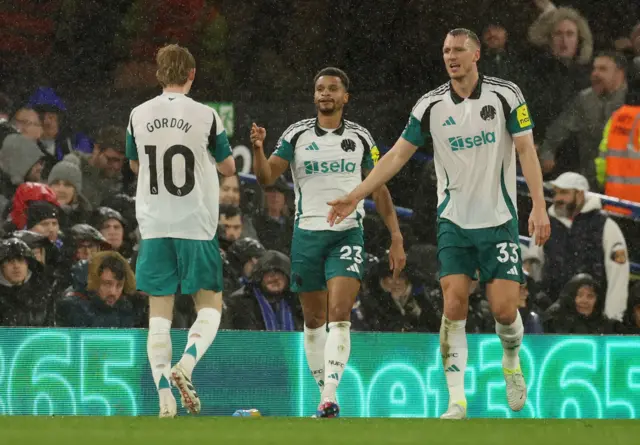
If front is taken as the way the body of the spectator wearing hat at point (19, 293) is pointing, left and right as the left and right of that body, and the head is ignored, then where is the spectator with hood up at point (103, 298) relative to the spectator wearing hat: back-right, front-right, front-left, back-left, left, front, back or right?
front-left

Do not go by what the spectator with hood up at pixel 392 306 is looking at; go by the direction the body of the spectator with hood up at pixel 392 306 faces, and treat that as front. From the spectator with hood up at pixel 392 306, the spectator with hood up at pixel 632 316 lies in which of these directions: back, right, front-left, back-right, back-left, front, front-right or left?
left

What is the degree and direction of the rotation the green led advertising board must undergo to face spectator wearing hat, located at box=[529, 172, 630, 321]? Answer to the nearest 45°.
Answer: approximately 135° to its left

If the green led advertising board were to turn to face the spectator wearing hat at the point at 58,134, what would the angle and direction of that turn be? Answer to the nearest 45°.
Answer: approximately 135° to its right

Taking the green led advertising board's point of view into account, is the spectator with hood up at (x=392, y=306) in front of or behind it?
behind

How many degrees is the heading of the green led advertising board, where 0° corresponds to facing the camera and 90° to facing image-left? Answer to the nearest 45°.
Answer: approximately 0°

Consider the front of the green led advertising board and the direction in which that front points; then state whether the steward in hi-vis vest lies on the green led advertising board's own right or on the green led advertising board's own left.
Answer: on the green led advertising board's own left

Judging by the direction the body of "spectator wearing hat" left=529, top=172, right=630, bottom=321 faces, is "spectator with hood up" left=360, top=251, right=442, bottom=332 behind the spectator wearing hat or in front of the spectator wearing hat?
in front
